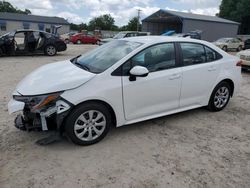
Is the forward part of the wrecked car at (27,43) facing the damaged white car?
no

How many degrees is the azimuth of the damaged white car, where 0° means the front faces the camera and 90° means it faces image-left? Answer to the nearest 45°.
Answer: approximately 45°

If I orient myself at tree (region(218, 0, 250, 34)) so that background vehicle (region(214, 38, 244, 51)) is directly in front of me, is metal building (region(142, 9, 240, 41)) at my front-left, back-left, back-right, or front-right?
front-right

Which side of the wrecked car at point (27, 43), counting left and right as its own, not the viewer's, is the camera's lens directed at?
left

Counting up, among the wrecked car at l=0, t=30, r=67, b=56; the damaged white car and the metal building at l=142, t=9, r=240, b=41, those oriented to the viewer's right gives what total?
0

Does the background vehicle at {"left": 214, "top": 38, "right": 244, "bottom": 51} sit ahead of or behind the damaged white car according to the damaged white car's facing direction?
behind

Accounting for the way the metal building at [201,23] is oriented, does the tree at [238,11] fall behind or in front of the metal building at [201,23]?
behind

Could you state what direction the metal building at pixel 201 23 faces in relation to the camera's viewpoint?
facing the viewer and to the left of the viewer

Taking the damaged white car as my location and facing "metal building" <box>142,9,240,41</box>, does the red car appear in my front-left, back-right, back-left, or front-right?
front-left

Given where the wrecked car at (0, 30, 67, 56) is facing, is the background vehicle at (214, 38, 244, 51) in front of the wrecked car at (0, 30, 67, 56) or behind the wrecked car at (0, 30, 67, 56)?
behind

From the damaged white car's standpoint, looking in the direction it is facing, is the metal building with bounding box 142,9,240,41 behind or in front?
behind

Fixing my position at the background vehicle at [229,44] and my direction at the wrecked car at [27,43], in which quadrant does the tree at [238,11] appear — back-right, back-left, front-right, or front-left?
back-right

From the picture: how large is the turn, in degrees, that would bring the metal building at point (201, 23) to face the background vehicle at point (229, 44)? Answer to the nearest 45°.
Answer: approximately 45° to its left

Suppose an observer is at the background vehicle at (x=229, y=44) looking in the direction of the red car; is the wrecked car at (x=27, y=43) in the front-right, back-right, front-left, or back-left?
front-left

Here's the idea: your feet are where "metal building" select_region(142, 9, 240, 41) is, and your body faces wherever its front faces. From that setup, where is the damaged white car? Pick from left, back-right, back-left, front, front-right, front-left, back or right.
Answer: front-left

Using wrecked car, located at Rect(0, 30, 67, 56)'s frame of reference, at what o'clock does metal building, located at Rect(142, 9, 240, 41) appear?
The metal building is roughly at 5 o'clock from the wrecked car.

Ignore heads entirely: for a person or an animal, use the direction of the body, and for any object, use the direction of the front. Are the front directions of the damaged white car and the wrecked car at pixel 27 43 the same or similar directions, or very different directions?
same or similar directions
